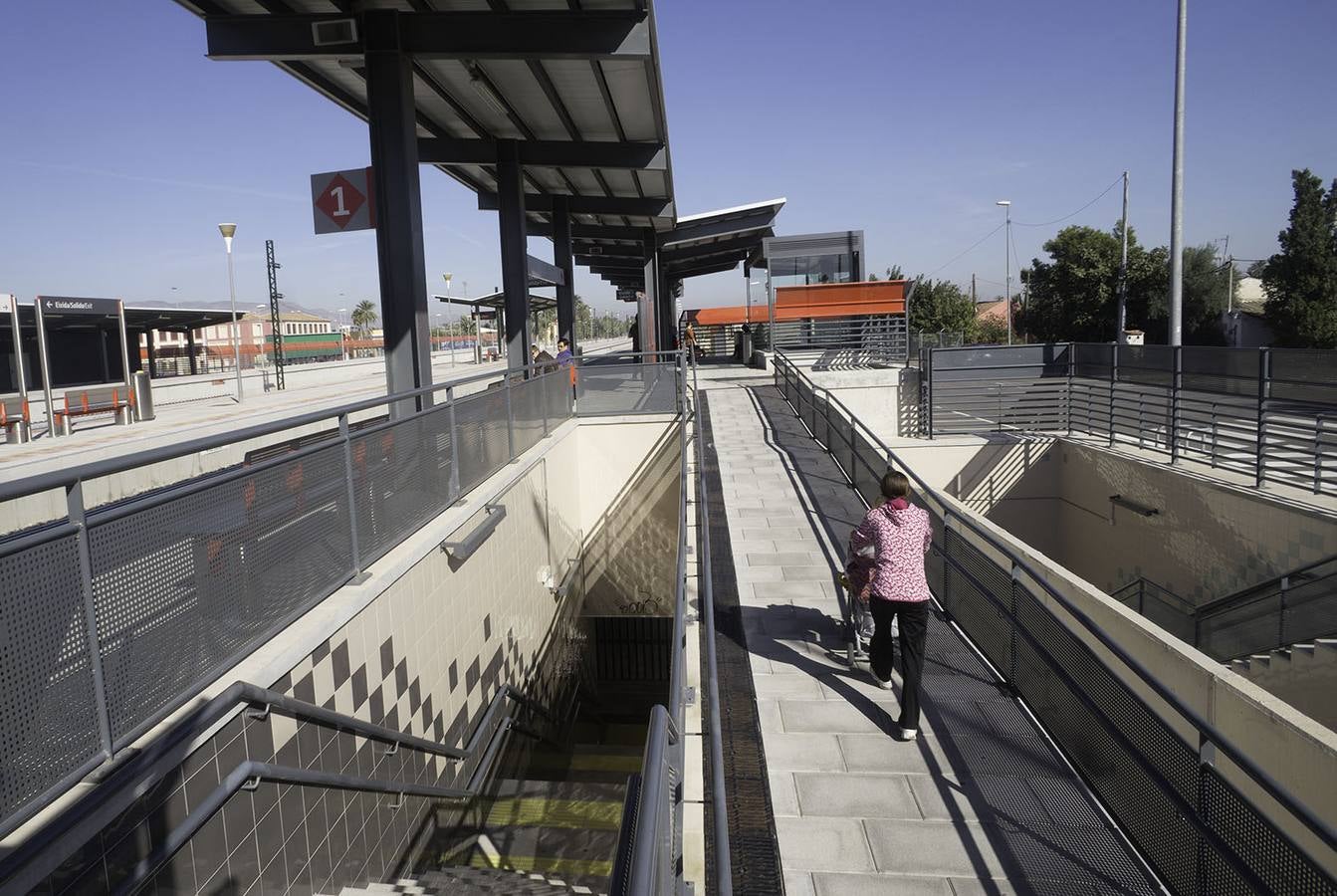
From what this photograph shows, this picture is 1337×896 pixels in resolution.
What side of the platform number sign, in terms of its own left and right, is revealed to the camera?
front

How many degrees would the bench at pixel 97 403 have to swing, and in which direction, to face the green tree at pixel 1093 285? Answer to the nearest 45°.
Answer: approximately 45° to its left

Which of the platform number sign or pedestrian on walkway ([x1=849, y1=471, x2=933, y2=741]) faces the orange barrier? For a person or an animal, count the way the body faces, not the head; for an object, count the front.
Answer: the pedestrian on walkway

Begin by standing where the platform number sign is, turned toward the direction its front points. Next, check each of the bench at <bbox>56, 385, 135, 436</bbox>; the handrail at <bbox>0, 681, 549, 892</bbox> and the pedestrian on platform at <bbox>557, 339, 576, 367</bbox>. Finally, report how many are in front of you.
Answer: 1

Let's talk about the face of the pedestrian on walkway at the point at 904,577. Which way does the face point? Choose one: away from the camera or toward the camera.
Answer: away from the camera

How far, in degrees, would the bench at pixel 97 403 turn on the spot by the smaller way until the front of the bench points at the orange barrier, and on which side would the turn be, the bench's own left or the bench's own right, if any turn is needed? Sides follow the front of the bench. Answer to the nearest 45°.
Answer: approximately 45° to the bench's own left

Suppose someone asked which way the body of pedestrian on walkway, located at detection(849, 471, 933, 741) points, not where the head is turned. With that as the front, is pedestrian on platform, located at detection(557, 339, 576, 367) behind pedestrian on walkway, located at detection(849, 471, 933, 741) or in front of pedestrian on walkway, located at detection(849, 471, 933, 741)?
in front

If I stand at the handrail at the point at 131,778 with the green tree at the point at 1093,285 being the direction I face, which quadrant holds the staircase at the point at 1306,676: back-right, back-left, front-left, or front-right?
front-right

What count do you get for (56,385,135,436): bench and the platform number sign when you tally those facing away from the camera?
0

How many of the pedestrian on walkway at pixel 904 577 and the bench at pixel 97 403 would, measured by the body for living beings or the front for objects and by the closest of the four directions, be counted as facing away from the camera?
1

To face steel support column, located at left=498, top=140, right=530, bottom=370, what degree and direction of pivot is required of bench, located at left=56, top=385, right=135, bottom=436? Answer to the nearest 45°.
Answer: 0° — it already faces it

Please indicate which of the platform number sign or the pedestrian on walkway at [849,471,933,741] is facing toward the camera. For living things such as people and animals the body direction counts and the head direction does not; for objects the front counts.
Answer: the platform number sign

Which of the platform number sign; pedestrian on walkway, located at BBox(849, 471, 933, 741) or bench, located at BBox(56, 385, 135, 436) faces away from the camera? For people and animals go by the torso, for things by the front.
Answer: the pedestrian on walkway

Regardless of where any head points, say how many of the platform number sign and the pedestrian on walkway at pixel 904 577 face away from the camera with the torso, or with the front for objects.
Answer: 1

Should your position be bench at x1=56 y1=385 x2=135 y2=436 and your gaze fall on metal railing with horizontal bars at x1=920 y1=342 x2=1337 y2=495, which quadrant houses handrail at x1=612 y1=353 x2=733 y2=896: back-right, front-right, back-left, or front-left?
front-right

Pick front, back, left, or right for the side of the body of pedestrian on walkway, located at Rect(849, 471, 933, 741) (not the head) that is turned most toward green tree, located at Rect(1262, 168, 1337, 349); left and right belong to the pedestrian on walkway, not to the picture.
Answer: front

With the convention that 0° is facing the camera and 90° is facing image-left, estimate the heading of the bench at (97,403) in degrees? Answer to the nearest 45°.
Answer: approximately 315°
